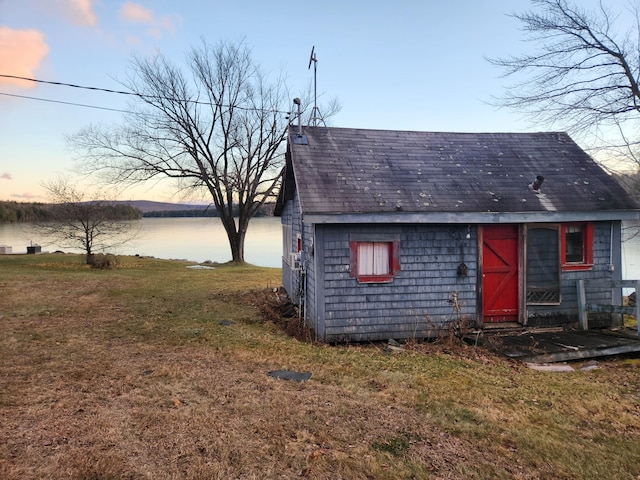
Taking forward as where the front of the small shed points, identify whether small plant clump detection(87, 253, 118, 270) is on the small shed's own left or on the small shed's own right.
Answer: on the small shed's own right

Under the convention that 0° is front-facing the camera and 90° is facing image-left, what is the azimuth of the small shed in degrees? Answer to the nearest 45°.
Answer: approximately 0°

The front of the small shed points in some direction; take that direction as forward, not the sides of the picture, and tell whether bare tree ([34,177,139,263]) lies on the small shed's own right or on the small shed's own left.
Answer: on the small shed's own right
